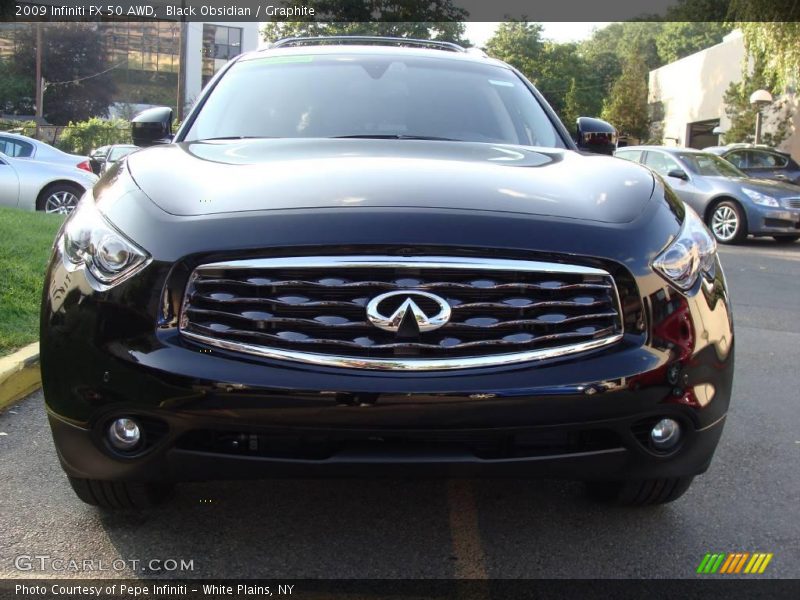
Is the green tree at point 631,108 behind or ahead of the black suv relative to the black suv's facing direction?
behind

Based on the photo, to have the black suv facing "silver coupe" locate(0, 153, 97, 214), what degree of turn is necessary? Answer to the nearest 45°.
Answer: approximately 135° to its right

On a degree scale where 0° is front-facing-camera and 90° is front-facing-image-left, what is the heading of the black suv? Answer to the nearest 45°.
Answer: approximately 0°

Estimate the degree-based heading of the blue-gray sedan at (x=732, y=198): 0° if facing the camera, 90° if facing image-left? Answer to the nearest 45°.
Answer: approximately 315°

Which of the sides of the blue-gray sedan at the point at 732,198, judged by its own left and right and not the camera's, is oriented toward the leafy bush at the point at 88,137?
back

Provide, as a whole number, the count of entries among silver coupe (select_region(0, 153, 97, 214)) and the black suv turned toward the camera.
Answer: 1

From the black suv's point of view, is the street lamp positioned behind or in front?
behind

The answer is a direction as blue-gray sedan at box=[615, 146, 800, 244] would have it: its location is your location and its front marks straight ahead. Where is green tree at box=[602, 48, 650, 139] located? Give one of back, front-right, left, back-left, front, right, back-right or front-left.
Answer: back-left

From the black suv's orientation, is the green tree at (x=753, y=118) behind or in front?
behind
